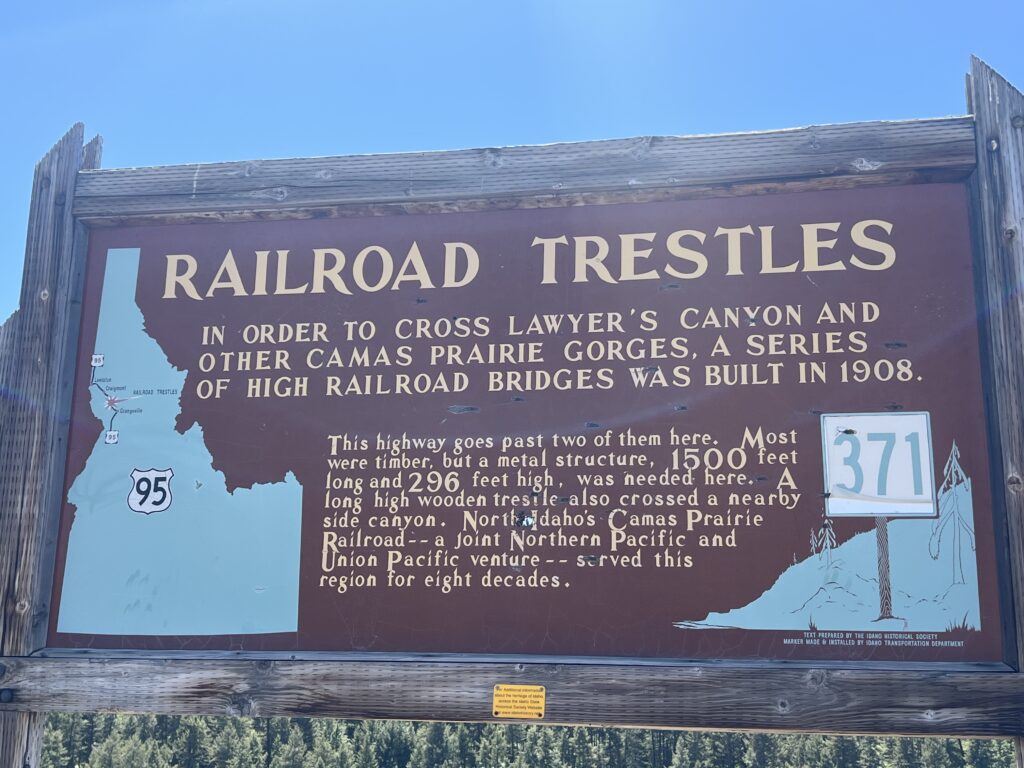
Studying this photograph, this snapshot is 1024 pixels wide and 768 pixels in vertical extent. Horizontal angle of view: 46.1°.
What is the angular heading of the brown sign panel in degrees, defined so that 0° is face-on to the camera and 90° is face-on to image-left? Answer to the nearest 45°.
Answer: approximately 0°

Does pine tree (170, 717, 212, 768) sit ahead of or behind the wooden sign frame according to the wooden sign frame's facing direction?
behind

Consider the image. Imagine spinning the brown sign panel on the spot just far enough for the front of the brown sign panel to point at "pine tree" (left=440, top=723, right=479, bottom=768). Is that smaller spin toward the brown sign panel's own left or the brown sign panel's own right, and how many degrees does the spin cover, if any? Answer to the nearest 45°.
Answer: approximately 180°

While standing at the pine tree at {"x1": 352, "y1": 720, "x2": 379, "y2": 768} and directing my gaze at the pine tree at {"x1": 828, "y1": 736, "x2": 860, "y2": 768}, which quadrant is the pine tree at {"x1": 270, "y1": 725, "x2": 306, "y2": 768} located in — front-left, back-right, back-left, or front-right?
back-right

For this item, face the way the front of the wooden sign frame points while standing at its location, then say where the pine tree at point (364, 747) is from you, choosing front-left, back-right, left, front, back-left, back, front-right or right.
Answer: back

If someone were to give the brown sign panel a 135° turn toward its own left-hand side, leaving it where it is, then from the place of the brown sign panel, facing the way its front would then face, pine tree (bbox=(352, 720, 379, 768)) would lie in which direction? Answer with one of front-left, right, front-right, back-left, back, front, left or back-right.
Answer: front-left

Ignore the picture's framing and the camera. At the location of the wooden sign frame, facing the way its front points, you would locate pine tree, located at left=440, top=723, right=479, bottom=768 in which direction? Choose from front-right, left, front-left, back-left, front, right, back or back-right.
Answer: back

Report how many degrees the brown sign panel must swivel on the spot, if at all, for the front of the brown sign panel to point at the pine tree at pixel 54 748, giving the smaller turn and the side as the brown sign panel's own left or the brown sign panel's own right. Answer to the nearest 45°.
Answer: approximately 135° to the brown sign panel's own right

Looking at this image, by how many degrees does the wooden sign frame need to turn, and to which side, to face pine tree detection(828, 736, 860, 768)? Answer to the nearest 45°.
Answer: approximately 180°

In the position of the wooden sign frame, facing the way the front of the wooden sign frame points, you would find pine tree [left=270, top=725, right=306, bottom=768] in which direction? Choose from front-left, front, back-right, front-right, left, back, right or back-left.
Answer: back

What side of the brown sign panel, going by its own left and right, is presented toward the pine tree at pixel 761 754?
back

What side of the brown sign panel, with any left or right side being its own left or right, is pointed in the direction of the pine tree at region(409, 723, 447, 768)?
back
